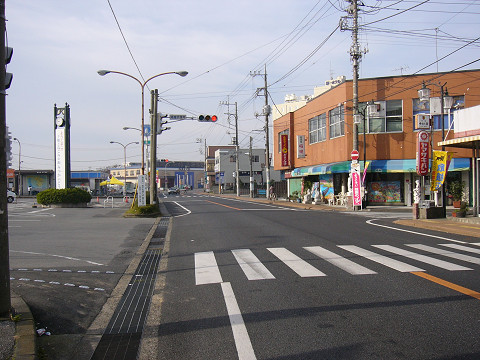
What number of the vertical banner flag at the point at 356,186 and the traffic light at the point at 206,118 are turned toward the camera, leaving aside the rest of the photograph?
2

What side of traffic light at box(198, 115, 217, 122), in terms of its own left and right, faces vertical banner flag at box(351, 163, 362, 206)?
left

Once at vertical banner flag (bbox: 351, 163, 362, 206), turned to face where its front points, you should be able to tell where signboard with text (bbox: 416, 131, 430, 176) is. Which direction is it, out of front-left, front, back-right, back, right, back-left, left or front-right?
front-left

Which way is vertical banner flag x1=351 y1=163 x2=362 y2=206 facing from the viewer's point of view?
toward the camera

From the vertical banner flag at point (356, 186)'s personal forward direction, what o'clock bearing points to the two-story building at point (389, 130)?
The two-story building is roughly at 7 o'clock from the vertical banner flag.

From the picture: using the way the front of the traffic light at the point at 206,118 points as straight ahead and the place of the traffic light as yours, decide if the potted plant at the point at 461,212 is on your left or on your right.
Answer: on your left

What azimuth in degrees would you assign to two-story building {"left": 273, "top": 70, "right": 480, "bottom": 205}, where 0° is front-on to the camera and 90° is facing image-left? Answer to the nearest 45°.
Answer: approximately 45°

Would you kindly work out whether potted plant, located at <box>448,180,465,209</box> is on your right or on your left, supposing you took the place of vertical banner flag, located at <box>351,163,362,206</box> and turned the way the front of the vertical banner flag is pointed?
on your left

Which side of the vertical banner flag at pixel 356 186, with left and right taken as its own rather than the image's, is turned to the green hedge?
right

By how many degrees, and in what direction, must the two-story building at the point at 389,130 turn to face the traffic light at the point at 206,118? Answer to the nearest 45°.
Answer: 0° — it already faces it

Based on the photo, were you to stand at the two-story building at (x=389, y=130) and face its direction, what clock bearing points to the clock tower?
The clock tower is roughly at 1 o'clock from the two-story building.

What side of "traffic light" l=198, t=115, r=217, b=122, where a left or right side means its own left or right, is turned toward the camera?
front

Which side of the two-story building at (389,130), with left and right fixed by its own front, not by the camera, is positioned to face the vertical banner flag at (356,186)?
front

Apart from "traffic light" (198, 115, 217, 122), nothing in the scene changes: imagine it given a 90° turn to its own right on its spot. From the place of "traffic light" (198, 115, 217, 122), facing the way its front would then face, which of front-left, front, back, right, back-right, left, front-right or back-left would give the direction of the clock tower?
front-right

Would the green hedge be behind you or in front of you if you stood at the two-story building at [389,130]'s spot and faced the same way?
in front

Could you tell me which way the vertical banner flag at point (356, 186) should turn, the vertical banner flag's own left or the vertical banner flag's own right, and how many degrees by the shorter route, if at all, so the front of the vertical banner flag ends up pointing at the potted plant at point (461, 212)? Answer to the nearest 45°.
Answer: approximately 45° to the vertical banner flag's own left
